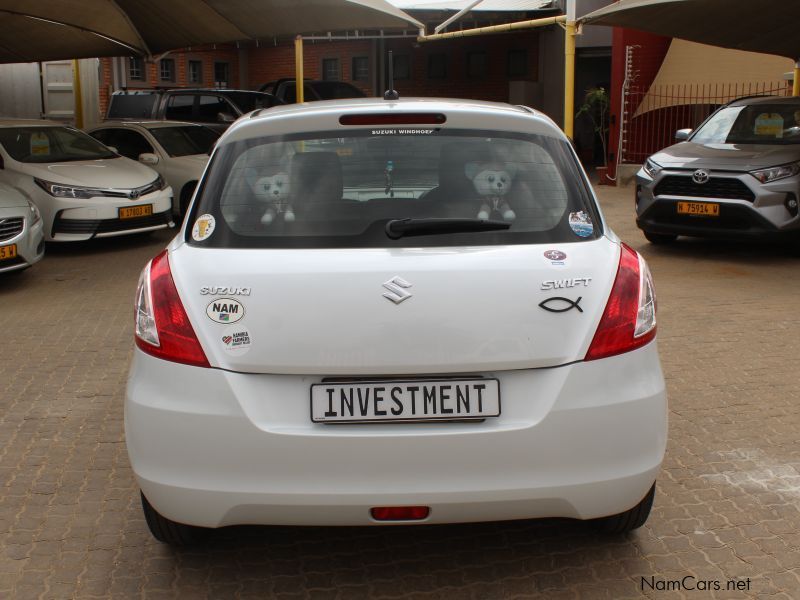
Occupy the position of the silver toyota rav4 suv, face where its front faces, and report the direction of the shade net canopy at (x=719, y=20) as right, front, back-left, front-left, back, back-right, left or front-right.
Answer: back-right

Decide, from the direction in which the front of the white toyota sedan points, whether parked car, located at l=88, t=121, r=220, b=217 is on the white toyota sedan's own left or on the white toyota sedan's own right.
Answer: on the white toyota sedan's own left

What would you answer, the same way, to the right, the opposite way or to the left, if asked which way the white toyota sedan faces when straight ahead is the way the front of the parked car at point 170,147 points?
the same way

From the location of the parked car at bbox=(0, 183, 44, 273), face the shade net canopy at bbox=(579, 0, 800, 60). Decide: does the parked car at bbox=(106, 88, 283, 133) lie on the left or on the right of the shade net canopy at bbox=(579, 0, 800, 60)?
left

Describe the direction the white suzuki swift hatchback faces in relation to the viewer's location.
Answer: facing away from the viewer

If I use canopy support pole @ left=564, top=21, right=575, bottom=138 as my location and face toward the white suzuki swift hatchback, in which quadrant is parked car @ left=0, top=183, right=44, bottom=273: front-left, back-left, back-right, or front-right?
front-right

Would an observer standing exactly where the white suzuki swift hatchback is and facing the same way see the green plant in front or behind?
in front

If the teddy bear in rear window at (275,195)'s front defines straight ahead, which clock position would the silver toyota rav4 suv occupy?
The silver toyota rav4 suv is roughly at 7 o'clock from the teddy bear in rear window.

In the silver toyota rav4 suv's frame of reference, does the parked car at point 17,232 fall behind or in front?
in front

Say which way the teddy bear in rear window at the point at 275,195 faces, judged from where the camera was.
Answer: facing the viewer

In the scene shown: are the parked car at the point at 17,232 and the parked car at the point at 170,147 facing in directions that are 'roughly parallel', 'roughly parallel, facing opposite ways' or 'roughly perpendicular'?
roughly parallel

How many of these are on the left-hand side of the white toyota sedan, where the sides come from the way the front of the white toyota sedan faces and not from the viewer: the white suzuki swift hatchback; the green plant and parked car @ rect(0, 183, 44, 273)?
1

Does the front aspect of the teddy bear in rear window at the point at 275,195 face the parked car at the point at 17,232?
no

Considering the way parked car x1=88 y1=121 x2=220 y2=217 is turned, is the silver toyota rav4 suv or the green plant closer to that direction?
the silver toyota rav4 suv
